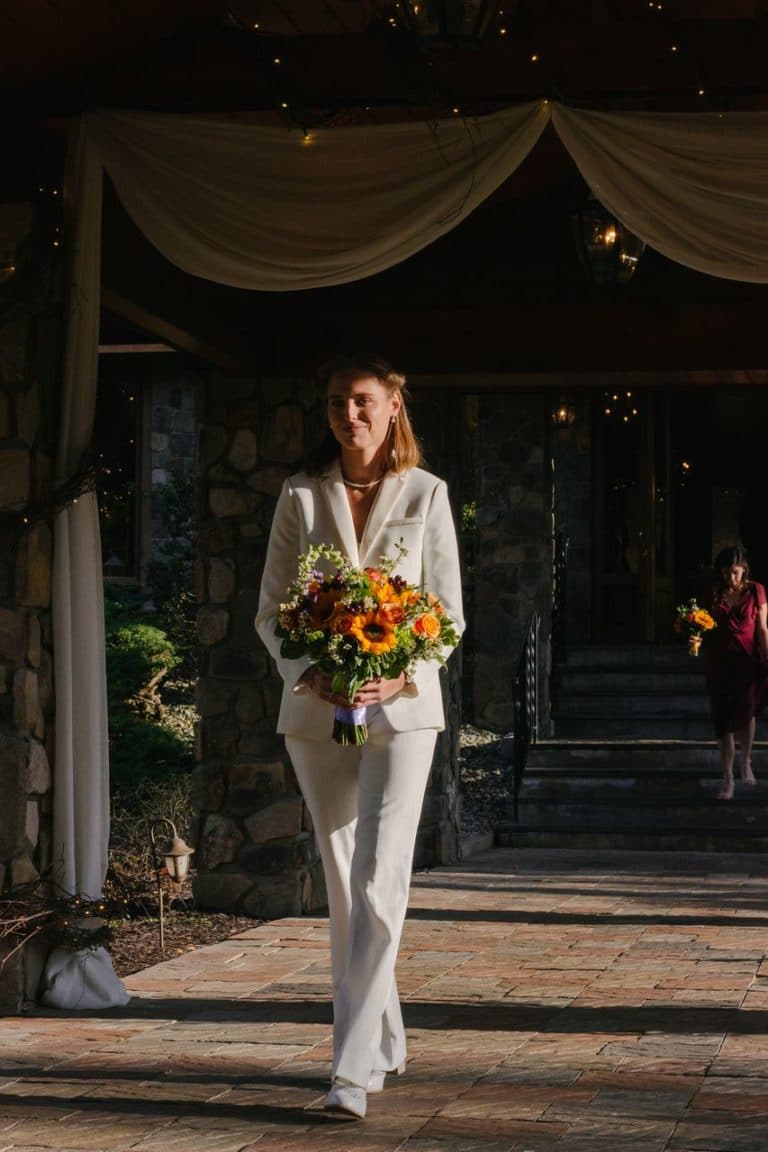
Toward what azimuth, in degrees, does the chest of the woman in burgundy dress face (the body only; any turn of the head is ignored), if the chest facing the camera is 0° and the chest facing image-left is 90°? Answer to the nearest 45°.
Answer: approximately 0°

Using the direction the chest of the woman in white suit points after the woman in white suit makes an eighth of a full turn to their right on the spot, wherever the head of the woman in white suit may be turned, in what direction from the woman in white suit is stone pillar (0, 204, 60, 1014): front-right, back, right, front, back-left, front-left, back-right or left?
right

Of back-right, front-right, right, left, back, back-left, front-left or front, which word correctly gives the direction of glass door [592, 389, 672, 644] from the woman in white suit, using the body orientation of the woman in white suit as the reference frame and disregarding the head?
back

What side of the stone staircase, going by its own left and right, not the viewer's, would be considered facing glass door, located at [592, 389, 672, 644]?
back

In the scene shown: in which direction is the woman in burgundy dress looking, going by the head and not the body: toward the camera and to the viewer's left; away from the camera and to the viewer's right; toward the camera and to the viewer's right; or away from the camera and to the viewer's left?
toward the camera and to the viewer's left

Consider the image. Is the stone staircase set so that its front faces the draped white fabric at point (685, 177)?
yes

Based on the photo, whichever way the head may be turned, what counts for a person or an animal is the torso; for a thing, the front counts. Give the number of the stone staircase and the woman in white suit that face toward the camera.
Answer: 2

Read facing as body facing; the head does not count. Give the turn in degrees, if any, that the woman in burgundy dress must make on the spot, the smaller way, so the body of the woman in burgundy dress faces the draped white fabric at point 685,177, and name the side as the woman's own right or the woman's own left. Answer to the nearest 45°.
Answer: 0° — they already face it

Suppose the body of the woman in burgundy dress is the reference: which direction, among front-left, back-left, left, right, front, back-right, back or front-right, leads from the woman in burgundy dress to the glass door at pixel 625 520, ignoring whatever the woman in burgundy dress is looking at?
back

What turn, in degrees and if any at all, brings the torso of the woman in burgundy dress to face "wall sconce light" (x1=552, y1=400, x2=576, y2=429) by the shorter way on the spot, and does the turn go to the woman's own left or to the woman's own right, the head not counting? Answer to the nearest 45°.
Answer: approximately 180°

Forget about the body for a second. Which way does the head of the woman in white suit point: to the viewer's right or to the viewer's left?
to the viewer's left
